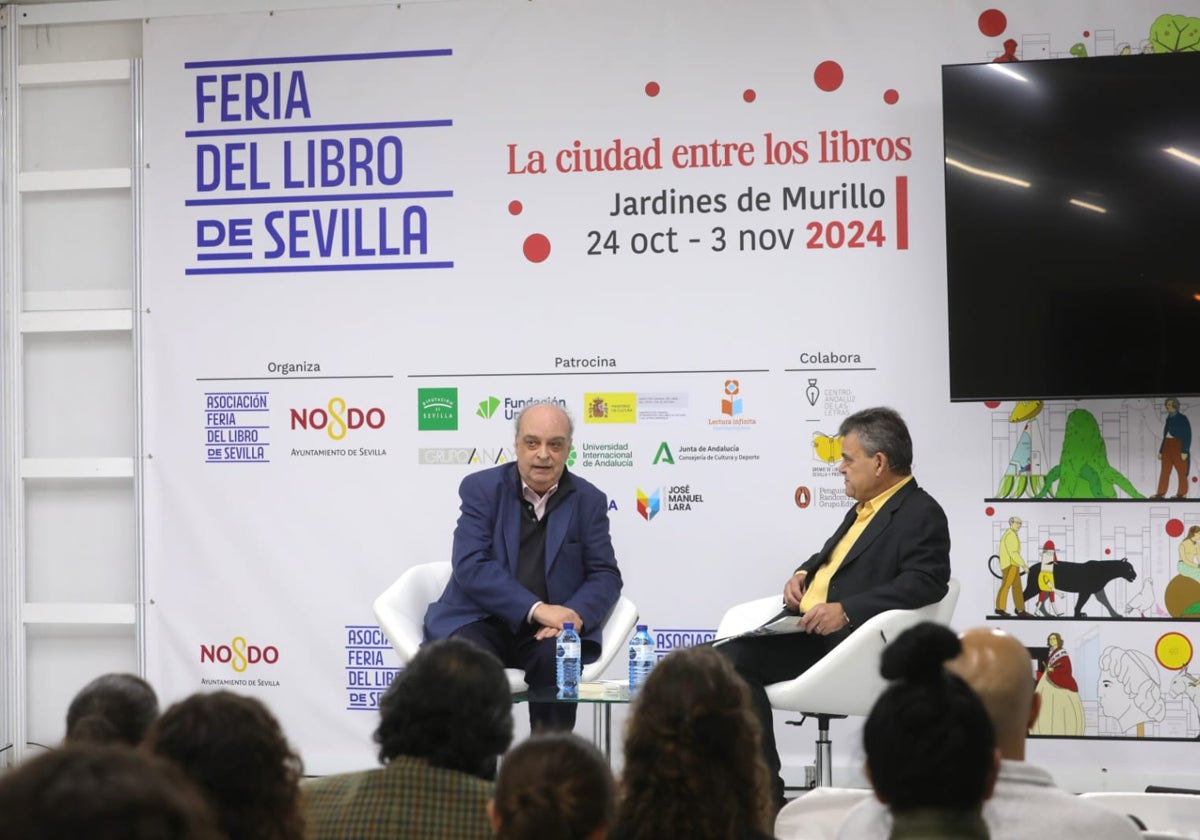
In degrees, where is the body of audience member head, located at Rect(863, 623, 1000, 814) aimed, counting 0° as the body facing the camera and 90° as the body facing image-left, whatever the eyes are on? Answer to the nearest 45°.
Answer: approximately 180°

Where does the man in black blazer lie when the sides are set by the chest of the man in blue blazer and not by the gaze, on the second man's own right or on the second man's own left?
on the second man's own left

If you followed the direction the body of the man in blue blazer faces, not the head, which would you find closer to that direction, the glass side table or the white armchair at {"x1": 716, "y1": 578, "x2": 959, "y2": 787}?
the glass side table

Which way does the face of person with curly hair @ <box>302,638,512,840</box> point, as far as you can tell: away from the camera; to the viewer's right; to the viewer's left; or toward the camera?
away from the camera

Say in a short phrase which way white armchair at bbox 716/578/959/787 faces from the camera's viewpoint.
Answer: facing to the left of the viewer

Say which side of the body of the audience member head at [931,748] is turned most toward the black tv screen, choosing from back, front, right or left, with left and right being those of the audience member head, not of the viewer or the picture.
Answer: front

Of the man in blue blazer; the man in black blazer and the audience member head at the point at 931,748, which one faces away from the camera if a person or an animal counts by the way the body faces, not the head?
the audience member head

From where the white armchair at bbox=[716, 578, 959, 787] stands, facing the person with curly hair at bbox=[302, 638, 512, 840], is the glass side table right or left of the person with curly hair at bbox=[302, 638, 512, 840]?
right

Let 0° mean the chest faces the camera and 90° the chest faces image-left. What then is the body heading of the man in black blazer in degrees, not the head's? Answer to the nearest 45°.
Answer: approximately 90°

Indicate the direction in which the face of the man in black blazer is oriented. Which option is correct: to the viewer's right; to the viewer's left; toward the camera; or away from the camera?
to the viewer's left

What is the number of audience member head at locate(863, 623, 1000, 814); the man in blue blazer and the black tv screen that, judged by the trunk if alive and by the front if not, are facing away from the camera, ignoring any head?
1

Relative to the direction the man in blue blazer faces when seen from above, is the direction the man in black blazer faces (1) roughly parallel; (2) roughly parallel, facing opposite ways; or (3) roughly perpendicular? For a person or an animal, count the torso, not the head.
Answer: roughly perpendicular

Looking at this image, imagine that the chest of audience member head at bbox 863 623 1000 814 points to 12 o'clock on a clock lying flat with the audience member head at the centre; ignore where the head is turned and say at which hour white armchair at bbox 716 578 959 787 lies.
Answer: The white armchair is roughly at 12 o'clock from the audience member head.

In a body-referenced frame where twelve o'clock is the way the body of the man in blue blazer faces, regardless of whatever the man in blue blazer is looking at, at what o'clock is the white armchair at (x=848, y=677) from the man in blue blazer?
The white armchair is roughly at 10 o'clock from the man in blue blazer.
